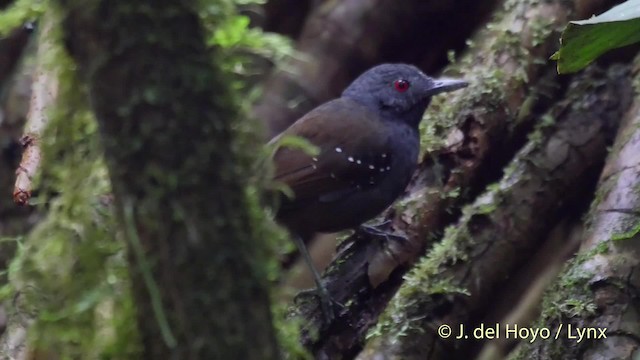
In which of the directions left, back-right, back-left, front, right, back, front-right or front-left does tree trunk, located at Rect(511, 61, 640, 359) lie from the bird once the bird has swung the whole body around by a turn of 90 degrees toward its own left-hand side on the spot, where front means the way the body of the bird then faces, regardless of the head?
back-right

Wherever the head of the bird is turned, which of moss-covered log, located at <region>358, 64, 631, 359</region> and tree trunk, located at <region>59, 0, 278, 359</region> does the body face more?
the moss-covered log

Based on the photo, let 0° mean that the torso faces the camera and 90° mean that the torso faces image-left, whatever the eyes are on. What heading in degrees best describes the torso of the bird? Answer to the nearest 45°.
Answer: approximately 270°
